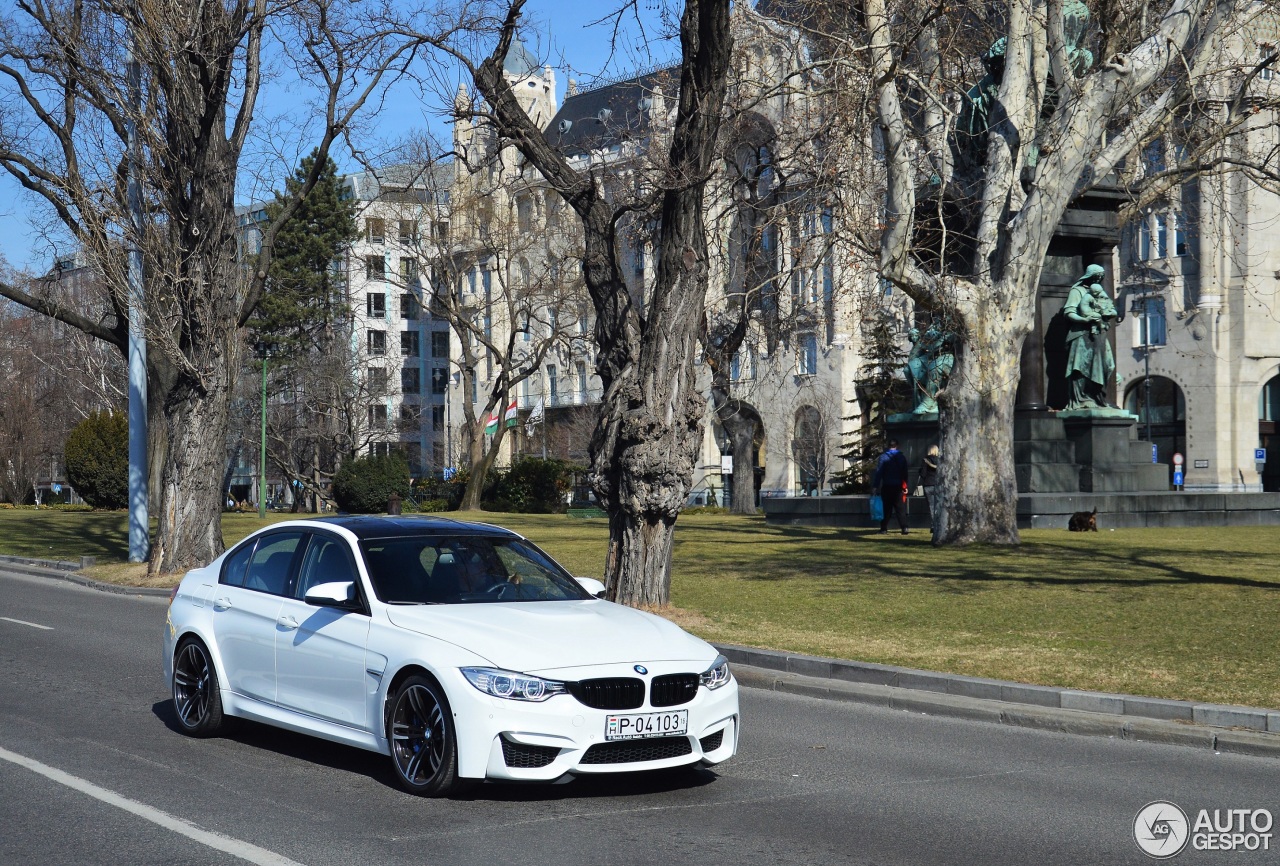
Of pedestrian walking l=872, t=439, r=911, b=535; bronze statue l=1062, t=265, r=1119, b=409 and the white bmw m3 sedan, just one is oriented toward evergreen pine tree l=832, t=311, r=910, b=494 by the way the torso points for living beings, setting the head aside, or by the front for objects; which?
the pedestrian walking

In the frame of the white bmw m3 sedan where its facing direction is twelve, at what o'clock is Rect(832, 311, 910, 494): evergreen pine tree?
The evergreen pine tree is roughly at 8 o'clock from the white bmw m3 sedan.

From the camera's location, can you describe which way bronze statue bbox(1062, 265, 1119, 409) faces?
facing the viewer and to the right of the viewer

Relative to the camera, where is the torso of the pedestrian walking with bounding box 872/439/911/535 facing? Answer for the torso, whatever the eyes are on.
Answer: away from the camera

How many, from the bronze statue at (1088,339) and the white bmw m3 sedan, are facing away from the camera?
0

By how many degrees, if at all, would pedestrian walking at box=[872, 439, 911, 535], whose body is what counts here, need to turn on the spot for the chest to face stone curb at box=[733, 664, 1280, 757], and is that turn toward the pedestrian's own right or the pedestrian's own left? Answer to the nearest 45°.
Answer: approximately 180°

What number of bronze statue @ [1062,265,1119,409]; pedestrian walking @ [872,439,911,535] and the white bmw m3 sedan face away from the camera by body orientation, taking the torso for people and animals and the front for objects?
1

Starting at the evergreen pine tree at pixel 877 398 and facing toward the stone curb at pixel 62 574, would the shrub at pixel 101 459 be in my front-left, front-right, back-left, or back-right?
front-right

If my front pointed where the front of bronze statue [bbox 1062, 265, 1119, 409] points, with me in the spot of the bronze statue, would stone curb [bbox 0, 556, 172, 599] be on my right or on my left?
on my right

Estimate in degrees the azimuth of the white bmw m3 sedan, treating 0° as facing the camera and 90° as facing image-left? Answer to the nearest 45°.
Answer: approximately 315°

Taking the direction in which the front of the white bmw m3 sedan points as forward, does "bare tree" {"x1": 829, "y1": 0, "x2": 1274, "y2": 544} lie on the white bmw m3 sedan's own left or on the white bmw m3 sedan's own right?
on the white bmw m3 sedan's own left

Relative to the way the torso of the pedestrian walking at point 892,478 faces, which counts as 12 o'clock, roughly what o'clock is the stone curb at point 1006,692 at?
The stone curb is roughly at 6 o'clock from the pedestrian walking.

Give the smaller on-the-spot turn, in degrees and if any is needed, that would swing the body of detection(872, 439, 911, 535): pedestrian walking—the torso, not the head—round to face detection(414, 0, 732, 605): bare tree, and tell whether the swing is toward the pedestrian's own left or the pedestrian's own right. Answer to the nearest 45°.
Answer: approximately 180°

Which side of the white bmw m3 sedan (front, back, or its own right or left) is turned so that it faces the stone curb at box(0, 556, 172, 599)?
back

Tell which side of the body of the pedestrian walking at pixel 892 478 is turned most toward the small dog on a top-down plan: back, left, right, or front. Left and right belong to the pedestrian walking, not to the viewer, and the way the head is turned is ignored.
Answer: right

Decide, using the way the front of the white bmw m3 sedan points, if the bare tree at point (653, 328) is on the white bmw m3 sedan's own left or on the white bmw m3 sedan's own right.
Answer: on the white bmw m3 sedan's own left

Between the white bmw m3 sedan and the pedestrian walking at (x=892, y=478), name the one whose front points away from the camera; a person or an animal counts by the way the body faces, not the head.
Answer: the pedestrian walking

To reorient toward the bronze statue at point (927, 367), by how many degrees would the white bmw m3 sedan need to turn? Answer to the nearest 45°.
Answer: approximately 90° to its left

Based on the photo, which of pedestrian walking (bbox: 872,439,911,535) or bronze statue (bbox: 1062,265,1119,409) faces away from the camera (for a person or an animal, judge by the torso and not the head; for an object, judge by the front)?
the pedestrian walking
